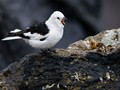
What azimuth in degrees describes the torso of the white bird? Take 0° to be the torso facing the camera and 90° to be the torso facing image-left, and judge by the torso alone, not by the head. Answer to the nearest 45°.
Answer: approximately 270°
